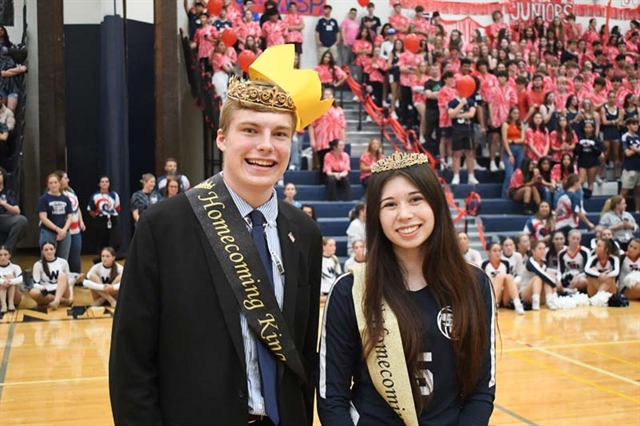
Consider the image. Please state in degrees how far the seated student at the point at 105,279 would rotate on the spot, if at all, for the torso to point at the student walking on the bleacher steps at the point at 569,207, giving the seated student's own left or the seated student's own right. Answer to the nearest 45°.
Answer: approximately 90° to the seated student's own left

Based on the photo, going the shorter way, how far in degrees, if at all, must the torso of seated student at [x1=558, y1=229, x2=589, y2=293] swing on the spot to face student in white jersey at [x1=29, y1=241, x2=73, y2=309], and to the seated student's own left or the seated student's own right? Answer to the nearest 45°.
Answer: approximately 45° to the seated student's own right

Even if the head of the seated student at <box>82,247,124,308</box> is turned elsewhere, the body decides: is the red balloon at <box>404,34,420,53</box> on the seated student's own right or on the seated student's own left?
on the seated student's own left

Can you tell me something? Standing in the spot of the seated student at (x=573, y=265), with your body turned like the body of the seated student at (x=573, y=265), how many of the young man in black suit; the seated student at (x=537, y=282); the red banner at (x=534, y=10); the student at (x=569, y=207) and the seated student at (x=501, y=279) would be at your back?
2

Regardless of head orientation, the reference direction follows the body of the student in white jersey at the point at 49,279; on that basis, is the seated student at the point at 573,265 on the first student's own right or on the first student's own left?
on the first student's own left

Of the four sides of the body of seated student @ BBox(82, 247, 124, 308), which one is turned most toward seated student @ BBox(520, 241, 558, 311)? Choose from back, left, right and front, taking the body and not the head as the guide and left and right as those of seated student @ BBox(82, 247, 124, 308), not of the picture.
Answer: left

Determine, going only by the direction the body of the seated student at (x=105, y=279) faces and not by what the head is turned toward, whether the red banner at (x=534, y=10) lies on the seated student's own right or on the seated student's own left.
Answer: on the seated student's own left

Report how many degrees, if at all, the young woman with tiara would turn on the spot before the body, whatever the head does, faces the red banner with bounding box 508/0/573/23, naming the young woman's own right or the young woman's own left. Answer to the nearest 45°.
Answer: approximately 180°
